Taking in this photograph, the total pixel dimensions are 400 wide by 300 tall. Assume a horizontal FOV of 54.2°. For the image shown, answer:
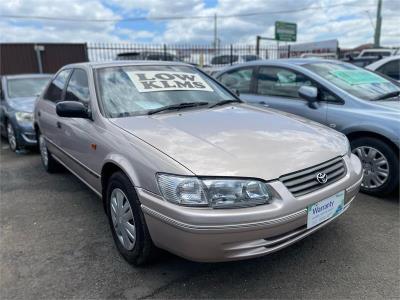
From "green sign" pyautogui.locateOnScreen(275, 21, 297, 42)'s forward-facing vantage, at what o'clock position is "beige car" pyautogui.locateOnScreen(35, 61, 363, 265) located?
The beige car is roughly at 12 o'clock from the green sign.

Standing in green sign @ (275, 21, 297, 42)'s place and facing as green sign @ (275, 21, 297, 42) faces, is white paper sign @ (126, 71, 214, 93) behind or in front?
in front

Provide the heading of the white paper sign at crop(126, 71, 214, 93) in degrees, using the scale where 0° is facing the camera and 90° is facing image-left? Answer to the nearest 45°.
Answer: approximately 315°

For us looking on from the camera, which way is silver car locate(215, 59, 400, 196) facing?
facing the viewer and to the right of the viewer

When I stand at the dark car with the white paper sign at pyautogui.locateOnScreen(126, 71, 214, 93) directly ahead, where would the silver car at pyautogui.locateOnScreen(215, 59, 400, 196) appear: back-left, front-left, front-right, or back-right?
front-left

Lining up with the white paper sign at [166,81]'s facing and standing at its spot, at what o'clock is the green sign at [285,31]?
The green sign is roughly at 8 o'clock from the white paper sign.

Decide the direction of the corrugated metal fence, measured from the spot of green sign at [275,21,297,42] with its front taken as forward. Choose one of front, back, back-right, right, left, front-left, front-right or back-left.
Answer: front-right

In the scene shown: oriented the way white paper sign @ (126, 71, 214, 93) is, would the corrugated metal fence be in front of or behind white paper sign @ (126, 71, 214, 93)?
behind

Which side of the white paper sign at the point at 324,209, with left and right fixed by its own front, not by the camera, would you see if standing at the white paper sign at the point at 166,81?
back

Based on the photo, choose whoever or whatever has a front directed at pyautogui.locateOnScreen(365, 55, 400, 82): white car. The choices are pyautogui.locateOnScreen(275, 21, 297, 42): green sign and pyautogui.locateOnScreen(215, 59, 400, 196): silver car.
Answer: the green sign

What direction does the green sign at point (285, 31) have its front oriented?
toward the camera

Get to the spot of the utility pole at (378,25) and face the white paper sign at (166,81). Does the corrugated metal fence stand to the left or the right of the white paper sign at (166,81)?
right

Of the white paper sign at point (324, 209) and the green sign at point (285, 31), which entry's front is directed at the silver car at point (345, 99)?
the green sign

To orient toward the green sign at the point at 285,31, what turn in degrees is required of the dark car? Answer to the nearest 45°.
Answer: approximately 90° to its left

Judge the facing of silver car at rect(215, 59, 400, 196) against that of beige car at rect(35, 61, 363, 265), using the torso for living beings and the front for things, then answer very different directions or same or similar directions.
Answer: same or similar directions

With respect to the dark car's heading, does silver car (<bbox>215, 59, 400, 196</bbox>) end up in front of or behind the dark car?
in front

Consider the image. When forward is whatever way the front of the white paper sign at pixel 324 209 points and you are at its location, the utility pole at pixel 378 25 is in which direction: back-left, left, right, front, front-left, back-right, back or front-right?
back-left
